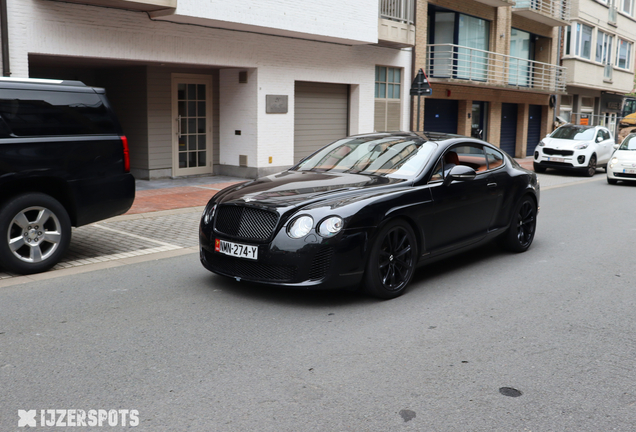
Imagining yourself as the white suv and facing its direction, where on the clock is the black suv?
The black suv is roughly at 11 o'clock from the white suv.

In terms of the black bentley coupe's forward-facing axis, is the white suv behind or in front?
behind

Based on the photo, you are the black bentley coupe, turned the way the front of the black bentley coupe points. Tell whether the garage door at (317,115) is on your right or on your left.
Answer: on your right

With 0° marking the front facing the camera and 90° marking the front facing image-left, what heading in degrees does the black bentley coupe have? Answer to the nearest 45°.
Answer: approximately 45°

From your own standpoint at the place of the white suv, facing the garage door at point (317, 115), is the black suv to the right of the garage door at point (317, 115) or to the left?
left

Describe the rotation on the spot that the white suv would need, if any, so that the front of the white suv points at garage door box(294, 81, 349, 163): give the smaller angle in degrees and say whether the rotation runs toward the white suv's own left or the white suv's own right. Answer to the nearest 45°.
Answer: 0° — it already faces it

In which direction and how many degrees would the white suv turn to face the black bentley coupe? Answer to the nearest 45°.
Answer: approximately 45° to its left

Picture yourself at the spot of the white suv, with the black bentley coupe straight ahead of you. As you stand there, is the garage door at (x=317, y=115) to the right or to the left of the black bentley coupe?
right

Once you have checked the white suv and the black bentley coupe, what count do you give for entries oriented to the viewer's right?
0

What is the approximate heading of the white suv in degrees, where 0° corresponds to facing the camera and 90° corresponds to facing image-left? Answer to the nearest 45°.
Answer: approximately 45°
